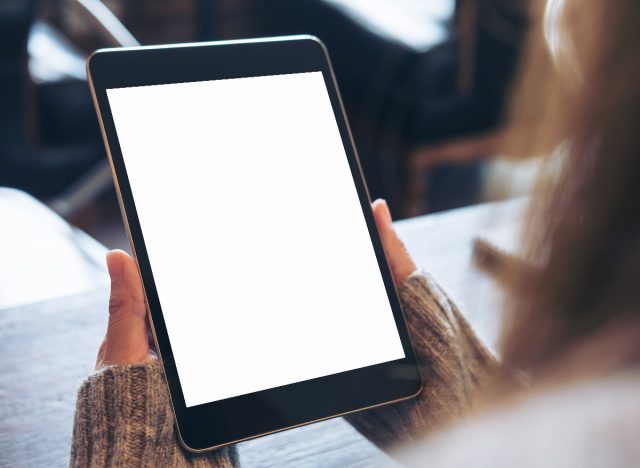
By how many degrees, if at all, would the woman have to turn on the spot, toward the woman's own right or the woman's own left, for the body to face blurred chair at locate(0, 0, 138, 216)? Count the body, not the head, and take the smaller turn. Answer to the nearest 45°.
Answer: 0° — they already face it

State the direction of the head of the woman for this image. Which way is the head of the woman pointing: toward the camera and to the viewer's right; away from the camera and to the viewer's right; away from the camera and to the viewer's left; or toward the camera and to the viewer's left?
away from the camera and to the viewer's left

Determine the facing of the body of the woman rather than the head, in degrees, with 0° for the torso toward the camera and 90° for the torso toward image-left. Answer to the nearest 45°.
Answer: approximately 135°
